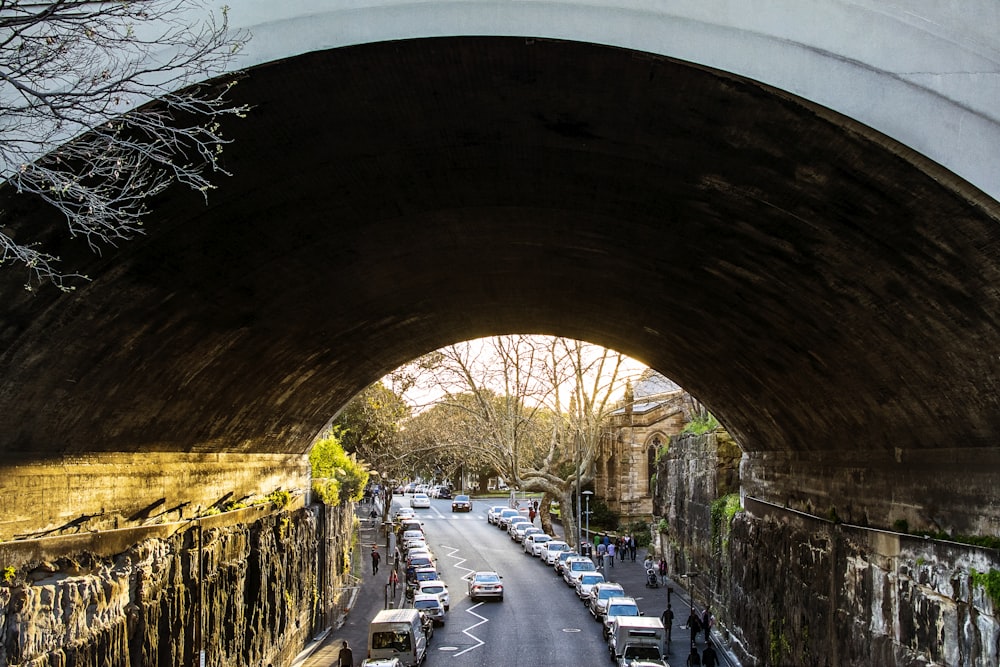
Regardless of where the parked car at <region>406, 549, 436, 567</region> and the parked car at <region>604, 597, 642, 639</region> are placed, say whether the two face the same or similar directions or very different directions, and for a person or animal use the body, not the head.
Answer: very different directions

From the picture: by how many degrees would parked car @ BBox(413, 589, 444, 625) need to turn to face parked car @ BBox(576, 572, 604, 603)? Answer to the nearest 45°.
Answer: approximately 45° to its right

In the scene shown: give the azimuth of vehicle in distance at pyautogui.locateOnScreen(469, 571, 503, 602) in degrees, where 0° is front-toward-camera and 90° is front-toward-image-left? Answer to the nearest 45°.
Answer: approximately 180°

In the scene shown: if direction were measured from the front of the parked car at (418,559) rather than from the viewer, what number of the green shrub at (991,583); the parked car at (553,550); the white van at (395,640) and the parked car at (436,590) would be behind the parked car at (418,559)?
3

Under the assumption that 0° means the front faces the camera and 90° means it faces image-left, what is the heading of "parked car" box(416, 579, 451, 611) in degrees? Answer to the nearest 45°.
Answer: approximately 180°

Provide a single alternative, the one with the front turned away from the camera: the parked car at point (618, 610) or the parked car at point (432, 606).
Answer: the parked car at point (432, 606)

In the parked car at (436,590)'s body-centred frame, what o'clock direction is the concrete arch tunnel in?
The concrete arch tunnel is roughly at 6 o'clock from the parked car.

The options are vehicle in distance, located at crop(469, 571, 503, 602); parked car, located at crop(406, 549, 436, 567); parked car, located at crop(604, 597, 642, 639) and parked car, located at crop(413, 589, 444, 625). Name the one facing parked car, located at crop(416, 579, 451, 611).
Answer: parked car, located at crop(413, 589, 444, 625)

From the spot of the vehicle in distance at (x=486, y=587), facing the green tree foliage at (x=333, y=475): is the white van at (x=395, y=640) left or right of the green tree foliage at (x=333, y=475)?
left

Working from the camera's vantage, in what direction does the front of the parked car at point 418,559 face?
facing away from the viewer

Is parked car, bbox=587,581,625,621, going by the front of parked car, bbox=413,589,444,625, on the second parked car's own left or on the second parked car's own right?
on the second parked car's own right

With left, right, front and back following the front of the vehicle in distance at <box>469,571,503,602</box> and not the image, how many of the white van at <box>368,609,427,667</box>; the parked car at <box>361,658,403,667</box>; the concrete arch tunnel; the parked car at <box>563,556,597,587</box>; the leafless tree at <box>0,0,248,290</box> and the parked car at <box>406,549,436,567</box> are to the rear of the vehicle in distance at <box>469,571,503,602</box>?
4

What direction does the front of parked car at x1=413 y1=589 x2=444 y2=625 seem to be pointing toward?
away from the camera

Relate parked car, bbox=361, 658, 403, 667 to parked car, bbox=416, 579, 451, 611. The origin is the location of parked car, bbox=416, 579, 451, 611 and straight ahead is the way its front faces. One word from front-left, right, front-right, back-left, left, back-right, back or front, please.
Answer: back

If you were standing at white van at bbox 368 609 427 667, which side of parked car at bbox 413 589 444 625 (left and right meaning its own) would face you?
back

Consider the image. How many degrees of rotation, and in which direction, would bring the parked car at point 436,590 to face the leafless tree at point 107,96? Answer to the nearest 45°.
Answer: approximately 180°
